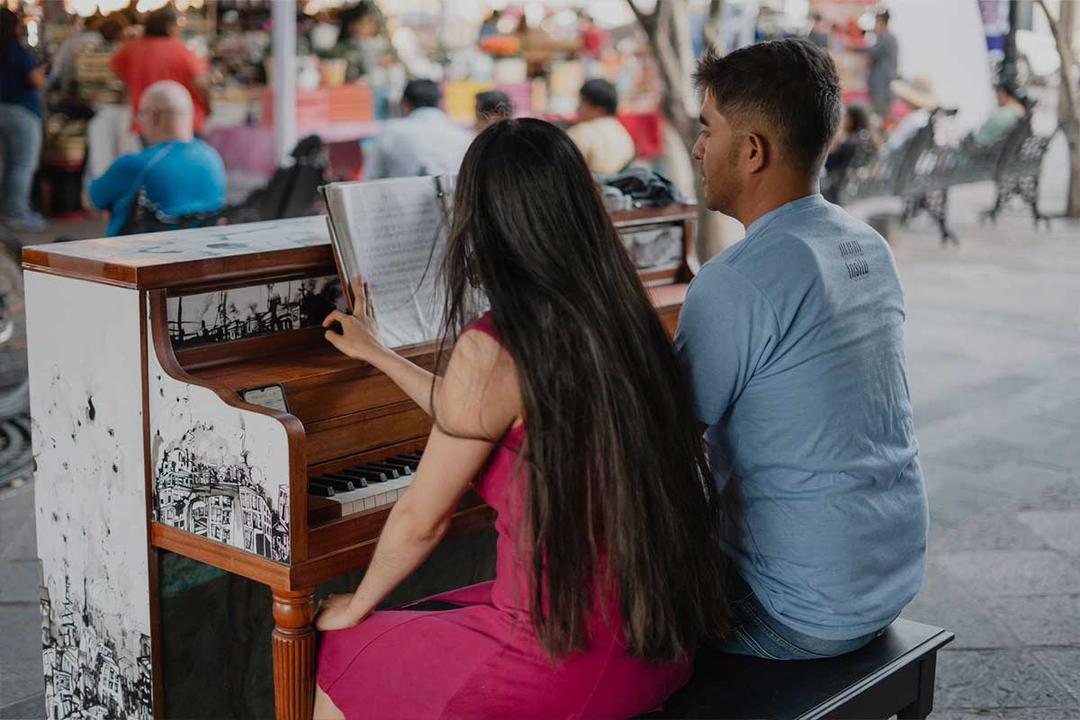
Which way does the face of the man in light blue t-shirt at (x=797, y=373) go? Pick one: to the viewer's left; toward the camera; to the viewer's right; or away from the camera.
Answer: to the viewer's left

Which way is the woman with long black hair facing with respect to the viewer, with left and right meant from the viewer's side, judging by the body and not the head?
facing away from the viewer and to the left of the viewer

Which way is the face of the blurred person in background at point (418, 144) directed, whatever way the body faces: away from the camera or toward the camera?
away from the camera

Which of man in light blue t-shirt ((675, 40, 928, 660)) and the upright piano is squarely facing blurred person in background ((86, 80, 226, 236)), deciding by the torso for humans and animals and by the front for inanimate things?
the man in light blue t-shirt

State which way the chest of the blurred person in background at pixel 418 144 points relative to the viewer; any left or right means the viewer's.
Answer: facing away from the viewer

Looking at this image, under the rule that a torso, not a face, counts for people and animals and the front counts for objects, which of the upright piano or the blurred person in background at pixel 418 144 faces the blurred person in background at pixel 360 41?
the blurred person in background at pixel 418 144

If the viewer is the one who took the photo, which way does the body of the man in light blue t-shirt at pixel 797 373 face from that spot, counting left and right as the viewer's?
facing away from the viewer and to the left of the viewer

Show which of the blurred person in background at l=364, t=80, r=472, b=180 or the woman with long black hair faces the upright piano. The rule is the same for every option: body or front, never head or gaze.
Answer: the woman with long black hair

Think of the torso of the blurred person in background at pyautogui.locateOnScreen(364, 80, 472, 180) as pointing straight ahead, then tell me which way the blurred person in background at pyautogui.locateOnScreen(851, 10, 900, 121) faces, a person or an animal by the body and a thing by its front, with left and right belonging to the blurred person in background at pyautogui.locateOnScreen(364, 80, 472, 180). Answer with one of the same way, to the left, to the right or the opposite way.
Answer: to the left

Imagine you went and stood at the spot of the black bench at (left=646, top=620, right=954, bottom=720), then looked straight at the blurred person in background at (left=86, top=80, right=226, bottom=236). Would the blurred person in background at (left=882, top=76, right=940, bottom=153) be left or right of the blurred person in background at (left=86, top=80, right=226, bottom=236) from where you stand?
right

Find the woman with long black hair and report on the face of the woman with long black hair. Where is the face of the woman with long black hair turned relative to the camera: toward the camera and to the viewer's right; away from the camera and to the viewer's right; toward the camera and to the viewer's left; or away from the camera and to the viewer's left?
away from the camera and to the viewer's left
